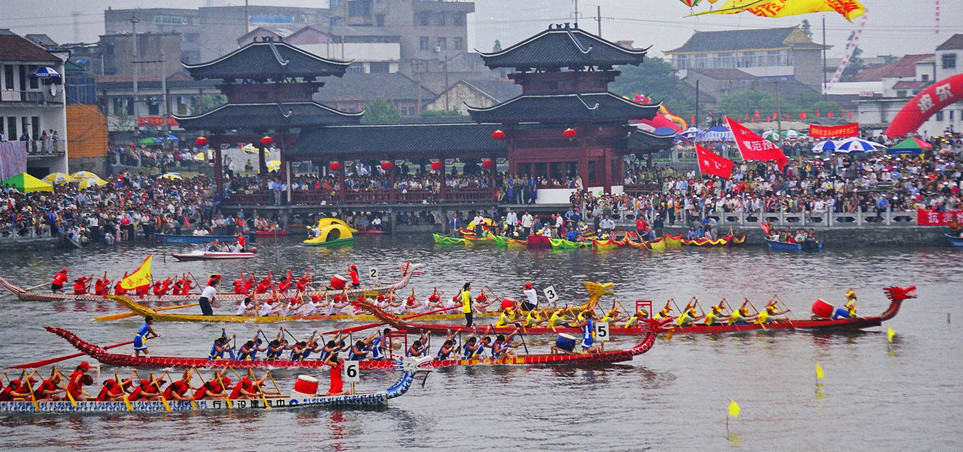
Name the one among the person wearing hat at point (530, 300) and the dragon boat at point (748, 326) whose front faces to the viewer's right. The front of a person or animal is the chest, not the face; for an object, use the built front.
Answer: the dragon boat

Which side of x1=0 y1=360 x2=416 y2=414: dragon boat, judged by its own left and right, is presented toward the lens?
right

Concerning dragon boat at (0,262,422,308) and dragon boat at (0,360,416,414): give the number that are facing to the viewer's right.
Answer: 2

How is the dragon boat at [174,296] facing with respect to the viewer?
to the viewer's right

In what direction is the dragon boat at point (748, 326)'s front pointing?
to the viewer's right

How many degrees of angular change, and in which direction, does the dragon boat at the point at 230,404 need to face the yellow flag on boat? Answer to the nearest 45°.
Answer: approximately 90° to its left

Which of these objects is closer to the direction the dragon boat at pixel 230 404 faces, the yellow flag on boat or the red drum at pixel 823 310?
the red drum

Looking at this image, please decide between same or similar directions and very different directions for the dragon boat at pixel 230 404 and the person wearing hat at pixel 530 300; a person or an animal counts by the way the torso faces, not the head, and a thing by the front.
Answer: very different directions

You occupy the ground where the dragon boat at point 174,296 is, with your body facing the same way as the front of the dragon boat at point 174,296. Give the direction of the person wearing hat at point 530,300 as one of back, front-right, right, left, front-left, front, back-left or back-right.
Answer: front-right

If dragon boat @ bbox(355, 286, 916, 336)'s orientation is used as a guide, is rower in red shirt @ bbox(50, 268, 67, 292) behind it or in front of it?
behind
